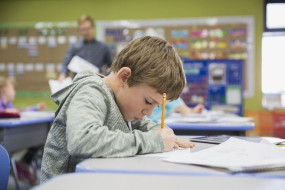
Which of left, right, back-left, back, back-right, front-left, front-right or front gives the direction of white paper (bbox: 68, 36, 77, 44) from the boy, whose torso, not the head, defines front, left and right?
left

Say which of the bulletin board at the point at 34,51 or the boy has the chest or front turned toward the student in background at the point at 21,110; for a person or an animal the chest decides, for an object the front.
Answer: the bulletin board

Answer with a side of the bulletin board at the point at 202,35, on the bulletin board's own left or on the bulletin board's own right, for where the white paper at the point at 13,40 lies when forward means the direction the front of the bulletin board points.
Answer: on the bulletin board's own right

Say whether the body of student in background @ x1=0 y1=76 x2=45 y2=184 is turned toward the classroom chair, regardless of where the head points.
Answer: no

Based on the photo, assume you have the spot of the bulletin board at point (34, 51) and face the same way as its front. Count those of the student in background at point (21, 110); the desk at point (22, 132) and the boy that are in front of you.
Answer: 3

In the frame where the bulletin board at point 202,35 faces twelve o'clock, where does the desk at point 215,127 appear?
The desk is roughly at 12 o'clock from the bulletin board.

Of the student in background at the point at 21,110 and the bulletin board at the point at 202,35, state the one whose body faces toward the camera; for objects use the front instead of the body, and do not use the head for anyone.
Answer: the bulletin board

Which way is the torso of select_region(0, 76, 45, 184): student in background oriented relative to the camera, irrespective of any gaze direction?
to the viewer's right

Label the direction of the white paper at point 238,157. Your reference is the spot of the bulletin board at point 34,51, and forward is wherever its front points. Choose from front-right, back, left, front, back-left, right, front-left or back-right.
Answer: front

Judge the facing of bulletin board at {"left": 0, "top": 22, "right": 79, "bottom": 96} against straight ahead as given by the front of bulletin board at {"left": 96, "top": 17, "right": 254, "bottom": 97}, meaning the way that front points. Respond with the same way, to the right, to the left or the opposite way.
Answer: the same way

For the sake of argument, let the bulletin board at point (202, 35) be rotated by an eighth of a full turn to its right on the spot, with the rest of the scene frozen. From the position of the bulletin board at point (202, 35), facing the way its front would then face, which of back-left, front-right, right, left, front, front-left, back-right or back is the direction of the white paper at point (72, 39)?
front-right

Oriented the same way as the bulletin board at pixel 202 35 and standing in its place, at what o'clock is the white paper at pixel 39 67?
The white paper is roughly at 3 o'clock from the bulletin board.

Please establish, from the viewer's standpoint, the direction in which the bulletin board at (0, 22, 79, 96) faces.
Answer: facing the viewer

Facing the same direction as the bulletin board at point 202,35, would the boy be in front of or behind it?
in front

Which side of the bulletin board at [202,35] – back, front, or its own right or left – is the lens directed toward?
front
